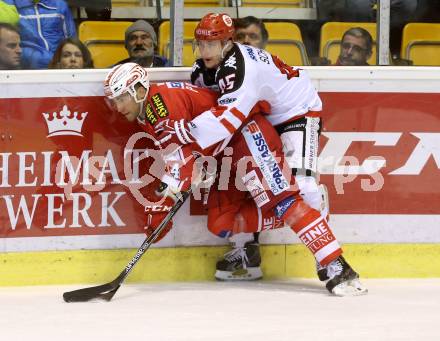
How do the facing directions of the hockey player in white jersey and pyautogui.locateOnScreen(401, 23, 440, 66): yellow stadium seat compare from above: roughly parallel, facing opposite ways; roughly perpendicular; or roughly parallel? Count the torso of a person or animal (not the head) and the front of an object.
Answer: roughly perpendicular

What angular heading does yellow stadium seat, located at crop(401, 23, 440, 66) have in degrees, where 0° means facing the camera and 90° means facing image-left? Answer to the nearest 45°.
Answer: approximately 0°

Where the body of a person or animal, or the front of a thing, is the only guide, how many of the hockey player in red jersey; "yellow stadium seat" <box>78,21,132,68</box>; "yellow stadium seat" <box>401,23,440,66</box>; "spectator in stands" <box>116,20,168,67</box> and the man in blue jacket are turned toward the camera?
4

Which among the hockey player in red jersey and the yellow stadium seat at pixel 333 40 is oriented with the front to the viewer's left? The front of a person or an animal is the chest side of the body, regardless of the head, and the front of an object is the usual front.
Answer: the hockey player in red jersey

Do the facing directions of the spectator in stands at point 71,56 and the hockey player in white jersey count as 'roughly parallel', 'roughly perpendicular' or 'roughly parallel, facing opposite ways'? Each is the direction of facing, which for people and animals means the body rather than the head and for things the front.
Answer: roughly perpendicular
